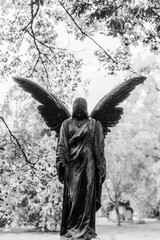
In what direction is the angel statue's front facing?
toward the camera
